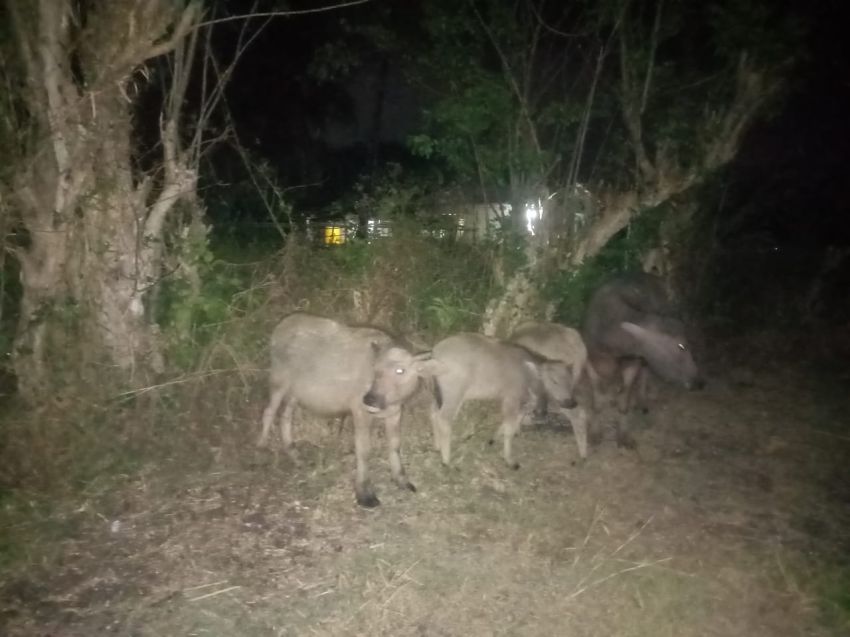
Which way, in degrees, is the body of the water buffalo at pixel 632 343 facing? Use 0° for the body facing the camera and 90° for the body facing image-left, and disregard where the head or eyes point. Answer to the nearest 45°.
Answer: approximately 315°

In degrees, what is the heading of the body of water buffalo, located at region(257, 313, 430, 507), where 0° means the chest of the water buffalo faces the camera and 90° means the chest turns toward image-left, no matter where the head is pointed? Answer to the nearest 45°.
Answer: approximately 315°

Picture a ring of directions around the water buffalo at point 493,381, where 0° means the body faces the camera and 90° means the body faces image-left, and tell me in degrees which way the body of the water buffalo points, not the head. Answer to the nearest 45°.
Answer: approximately 270°

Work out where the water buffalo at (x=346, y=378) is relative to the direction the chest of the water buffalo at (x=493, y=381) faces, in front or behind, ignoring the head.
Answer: behind

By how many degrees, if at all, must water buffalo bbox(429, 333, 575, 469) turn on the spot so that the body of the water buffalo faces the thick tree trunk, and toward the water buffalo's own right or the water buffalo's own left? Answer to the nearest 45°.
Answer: approximately 180°
